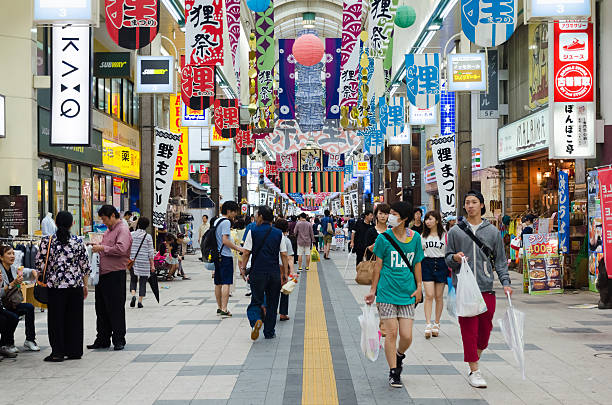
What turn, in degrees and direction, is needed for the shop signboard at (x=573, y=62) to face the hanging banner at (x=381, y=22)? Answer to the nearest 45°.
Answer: approximately 135° to its right

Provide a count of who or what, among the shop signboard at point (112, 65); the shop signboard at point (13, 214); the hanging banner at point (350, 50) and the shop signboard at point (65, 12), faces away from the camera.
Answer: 0

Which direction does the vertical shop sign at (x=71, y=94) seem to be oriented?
toward the camera

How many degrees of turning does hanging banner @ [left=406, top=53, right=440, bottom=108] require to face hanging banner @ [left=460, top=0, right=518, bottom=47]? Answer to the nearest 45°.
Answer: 0° — it already faces it

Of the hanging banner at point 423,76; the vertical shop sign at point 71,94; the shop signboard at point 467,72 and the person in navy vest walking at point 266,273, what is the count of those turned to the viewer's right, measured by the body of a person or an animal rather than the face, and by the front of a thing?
0

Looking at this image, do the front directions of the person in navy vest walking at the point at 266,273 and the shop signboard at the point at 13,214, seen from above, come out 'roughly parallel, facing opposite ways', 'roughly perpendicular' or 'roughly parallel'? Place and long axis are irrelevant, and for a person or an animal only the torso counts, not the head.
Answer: roughly parallel, facing opposite ways

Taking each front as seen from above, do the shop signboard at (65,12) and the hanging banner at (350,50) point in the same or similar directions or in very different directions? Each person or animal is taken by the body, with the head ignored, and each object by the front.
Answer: same or similar directions

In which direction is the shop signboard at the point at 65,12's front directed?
toward the camera

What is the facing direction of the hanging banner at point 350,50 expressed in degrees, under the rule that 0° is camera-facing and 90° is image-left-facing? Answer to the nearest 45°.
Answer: approximately 0°

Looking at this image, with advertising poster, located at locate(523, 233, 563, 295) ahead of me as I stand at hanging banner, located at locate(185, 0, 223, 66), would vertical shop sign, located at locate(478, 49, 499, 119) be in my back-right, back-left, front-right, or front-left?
front-left
